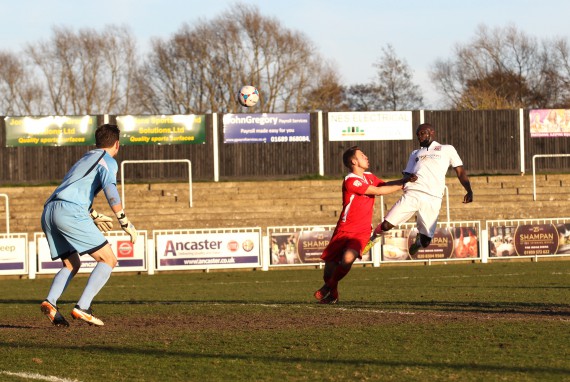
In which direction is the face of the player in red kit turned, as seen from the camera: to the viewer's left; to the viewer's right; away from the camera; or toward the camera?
to the viewer's right

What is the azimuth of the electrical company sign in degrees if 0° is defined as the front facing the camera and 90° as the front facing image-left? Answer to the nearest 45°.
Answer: approximately 0°

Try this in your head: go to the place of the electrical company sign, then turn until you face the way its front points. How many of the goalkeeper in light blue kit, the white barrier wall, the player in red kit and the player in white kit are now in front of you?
4

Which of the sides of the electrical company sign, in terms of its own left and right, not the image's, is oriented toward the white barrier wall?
front

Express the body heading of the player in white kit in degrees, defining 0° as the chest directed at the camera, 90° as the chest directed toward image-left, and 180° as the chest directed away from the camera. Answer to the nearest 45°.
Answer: approximately 45°

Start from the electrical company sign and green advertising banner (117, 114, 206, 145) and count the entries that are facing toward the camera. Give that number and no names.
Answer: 2

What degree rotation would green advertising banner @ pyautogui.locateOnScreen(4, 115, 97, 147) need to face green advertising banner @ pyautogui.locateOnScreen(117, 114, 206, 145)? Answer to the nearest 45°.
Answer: approximately 90° to its left

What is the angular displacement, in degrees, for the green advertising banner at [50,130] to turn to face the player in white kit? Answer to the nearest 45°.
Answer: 0° — it already faces them

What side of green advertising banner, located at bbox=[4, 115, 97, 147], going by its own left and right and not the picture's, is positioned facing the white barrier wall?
front
